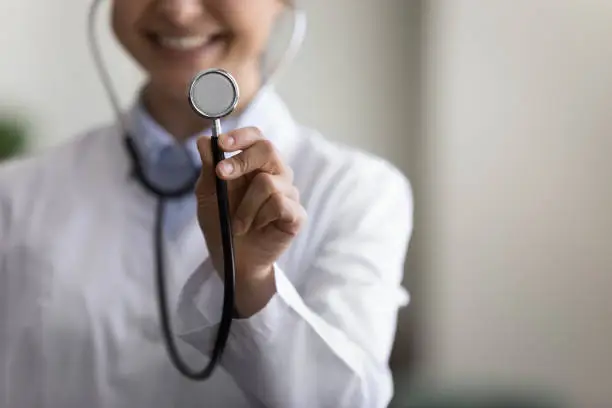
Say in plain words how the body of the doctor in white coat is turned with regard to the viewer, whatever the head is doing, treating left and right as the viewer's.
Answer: facing the viewer

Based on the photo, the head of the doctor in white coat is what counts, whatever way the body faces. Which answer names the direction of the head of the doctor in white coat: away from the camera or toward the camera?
toward the camera
